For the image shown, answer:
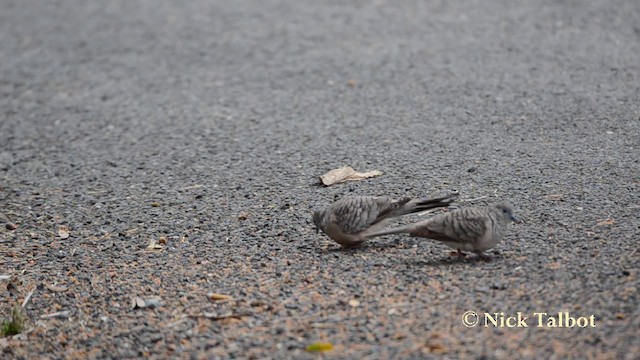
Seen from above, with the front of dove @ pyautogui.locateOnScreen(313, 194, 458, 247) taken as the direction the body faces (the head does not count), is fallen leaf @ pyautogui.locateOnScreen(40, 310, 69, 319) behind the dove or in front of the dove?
in front

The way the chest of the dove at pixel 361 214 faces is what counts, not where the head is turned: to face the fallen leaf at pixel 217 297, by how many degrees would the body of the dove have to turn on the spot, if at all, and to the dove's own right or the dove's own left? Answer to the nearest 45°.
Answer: approximately 45° to the dove's own left

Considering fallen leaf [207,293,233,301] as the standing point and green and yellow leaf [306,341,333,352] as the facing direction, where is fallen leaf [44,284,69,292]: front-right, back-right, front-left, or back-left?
back-right

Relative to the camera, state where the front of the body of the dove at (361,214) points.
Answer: to the viewer's left

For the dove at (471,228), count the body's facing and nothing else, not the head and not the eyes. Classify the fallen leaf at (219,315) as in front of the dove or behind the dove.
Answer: behind

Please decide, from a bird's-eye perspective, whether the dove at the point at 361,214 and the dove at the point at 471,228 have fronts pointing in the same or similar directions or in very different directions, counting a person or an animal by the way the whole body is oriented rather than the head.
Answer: very different directions

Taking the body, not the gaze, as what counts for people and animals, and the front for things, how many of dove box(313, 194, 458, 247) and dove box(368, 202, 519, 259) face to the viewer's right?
1

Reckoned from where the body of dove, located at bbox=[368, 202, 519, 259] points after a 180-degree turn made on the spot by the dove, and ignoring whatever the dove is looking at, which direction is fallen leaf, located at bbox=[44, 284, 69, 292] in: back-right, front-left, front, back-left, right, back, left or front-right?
front

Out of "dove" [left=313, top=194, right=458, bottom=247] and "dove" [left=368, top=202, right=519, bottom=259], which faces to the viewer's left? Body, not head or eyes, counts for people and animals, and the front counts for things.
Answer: "dove" [left=313, top=194, right=458, bottom=247]

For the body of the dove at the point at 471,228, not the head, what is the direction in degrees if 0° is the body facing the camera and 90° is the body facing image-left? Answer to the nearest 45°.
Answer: approximately 270°

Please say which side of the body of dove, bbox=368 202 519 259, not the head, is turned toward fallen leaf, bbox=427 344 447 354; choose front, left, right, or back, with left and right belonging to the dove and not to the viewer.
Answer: right

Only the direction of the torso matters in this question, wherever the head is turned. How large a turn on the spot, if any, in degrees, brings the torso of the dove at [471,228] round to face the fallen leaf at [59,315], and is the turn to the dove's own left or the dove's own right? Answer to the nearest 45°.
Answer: approximately 180°

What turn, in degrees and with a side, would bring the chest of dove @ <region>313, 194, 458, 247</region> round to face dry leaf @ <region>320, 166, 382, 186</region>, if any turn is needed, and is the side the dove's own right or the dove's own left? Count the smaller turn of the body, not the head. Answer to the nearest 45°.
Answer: approximately 90° to the dove's own right

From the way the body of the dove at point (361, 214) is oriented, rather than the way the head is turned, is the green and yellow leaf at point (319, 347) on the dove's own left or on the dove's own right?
on the dove's own left
